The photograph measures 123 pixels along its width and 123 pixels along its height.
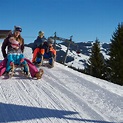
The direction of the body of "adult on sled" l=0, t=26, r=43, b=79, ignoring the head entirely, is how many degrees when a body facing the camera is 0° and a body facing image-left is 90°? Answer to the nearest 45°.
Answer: approximately 0°

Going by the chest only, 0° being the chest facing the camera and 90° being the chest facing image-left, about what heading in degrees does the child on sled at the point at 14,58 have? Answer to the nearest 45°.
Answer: approximately 0°
